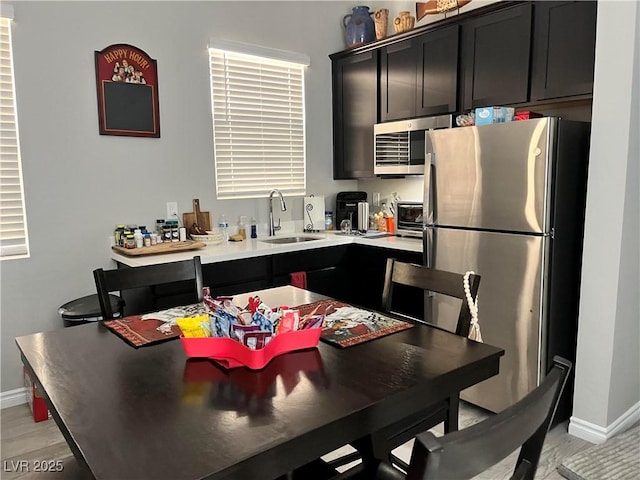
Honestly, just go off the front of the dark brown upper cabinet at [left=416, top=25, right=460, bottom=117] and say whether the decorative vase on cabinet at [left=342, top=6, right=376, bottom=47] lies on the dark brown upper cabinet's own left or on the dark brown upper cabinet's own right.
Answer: on the dark brown upper cabinet's own right

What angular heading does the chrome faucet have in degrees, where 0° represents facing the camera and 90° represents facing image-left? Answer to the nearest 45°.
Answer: approximately 315°

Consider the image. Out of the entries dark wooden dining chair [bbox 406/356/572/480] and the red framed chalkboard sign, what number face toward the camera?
1

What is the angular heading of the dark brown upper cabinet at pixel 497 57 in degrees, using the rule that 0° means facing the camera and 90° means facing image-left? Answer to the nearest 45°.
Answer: approximately 45°

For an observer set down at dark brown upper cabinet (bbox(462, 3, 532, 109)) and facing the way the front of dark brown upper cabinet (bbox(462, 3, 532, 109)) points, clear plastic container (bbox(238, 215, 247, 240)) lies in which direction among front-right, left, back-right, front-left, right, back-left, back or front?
front-right

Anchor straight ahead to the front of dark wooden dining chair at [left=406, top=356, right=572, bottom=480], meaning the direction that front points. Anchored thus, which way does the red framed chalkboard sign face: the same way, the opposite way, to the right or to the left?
the opposite way
